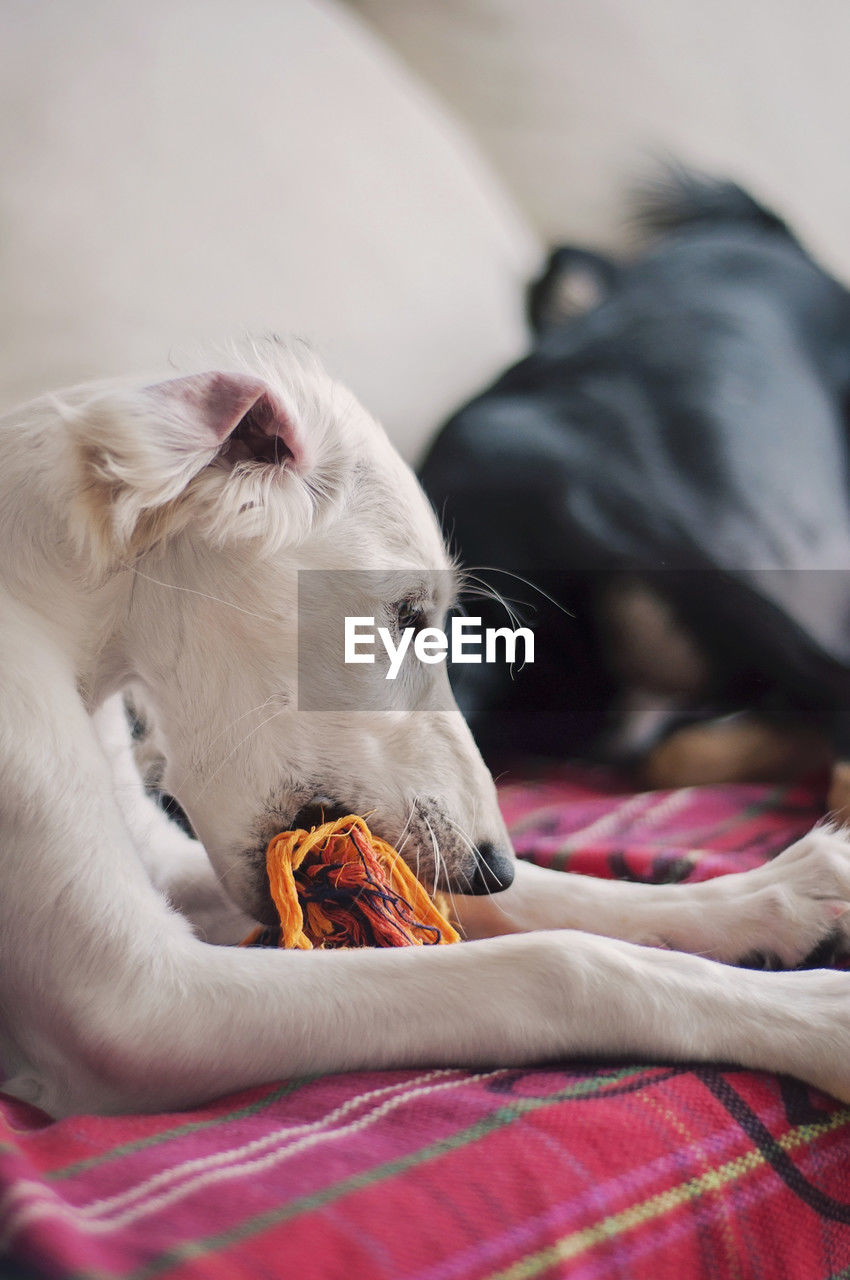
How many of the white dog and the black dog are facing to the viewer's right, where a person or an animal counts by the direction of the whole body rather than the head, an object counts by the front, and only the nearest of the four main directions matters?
1

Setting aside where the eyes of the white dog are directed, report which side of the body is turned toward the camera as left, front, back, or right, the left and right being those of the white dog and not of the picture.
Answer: right

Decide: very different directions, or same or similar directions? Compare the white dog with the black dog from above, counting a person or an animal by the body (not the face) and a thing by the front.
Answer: very different directions
